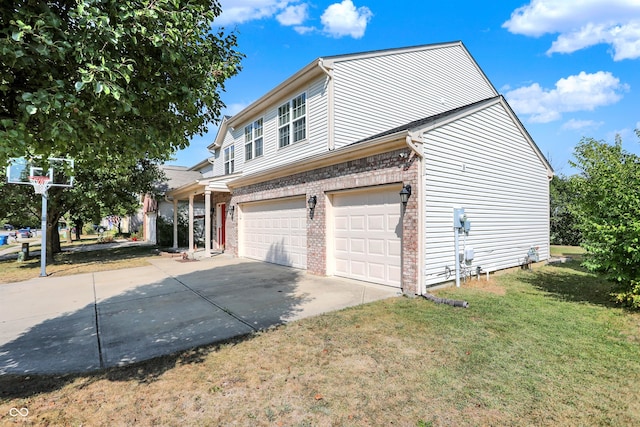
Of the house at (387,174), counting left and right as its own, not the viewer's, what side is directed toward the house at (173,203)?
right

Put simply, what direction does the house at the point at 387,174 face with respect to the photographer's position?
facing the viewer and to the left of the viewer

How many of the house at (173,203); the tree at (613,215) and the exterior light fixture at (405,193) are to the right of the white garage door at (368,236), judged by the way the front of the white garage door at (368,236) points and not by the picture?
1

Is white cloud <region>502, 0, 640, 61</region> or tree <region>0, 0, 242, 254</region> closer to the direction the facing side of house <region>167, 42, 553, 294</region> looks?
the tree

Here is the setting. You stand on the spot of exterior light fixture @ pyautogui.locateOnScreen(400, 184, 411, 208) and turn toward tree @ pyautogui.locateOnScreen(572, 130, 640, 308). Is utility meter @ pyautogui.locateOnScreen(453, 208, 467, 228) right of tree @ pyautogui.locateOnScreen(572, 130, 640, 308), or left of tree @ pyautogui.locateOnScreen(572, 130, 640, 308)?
left

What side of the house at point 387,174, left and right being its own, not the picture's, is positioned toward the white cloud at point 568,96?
back

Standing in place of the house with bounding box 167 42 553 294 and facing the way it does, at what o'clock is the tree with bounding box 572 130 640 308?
The tree is roughly at 9 o'clock from the house.

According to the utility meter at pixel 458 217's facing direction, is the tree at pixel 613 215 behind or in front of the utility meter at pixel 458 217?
in front

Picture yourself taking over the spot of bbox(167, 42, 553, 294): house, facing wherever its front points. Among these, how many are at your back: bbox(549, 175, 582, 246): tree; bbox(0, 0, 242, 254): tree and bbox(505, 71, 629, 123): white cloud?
2

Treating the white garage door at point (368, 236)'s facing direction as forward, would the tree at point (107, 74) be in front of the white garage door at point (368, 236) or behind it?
in front

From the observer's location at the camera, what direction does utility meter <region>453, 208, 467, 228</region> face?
facing the viewer and to the right of the viewer

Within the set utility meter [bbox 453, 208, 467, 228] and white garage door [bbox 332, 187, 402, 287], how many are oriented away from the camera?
0

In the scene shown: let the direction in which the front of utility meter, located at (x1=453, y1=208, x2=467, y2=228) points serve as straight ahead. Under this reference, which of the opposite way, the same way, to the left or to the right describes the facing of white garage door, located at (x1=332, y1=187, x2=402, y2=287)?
to the right

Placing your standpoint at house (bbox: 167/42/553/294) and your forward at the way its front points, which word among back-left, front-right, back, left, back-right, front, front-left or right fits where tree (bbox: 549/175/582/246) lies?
back

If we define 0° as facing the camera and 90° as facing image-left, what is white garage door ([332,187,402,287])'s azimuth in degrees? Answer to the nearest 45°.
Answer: approximately 45°

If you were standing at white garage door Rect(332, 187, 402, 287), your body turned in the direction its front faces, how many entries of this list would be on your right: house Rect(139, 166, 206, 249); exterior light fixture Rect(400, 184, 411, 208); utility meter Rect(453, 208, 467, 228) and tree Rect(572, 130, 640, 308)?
1
